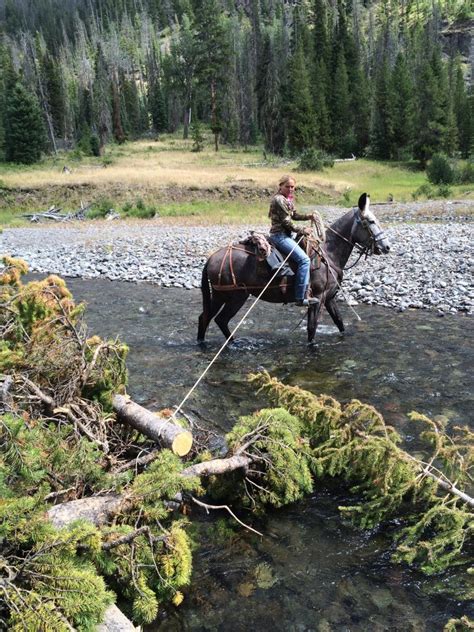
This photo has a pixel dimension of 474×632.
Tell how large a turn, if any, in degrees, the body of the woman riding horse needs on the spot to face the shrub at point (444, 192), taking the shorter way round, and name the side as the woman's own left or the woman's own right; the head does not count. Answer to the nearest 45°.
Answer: approximately 90° to the woman's own left

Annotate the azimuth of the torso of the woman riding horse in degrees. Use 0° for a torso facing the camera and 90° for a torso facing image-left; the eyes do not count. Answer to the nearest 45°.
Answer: approximately 270°

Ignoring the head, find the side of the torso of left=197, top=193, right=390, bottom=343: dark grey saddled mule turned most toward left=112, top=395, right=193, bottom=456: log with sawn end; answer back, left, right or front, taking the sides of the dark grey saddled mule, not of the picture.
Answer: right

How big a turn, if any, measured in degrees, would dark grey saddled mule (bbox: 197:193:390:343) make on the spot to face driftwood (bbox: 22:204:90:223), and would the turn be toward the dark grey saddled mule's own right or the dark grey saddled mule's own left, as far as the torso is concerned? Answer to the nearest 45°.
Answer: approximately 135° to the dark grey saddled mule's own left

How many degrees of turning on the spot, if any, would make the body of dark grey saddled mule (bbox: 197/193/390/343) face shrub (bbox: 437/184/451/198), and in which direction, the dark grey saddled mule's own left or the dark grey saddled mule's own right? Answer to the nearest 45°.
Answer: approximately 90° to the dark grey saddled mule's own left

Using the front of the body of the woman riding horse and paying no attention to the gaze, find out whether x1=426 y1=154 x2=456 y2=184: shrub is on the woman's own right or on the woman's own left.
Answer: on the woman's own left

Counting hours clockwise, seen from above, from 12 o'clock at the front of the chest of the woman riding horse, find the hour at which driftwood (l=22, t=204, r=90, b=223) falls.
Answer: The driftwood is roughly at 8 o'clock from the woman riding horse.

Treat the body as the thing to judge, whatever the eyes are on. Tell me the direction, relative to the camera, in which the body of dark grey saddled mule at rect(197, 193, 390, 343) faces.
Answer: to the viewer's right
